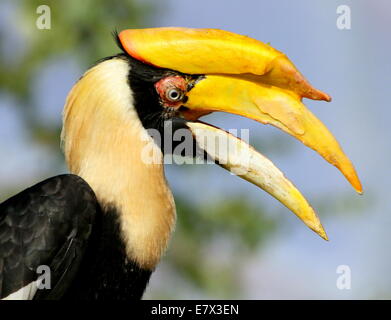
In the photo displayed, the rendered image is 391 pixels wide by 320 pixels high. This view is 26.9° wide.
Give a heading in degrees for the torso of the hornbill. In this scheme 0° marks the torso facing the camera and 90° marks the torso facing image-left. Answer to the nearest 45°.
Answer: approximately 270°
